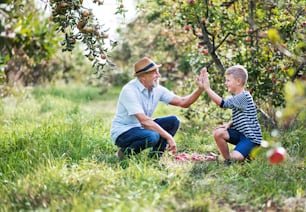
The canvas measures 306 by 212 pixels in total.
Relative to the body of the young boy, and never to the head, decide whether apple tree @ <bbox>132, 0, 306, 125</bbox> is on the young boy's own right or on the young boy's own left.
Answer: on the young boy's own right

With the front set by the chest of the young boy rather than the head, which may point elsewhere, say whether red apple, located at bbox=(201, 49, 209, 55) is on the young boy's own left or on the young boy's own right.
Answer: on the young boy's own right

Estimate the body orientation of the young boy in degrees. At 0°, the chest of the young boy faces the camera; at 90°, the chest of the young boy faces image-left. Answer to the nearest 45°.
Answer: approximately 90°

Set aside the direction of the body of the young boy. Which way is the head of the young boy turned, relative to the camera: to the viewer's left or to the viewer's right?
to the viewer's left

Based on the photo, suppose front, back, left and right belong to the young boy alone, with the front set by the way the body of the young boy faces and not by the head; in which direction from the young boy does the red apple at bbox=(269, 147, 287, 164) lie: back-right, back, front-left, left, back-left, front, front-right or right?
left
